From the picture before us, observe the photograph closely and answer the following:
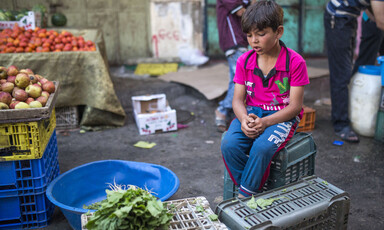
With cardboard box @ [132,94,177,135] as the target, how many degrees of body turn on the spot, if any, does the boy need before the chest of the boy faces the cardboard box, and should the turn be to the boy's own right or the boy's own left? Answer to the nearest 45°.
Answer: approximately 90° to the boy's own right

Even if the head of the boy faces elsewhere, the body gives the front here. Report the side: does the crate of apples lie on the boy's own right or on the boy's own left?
on the boy's own right

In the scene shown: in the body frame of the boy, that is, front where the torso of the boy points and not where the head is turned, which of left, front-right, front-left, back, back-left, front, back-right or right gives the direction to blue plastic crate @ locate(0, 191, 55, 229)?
front-right

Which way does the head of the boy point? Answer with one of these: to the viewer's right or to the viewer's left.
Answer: to the viewer's left

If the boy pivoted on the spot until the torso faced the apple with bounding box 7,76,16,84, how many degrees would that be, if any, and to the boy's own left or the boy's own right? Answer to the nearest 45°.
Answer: approximately 45° to the boy's own right

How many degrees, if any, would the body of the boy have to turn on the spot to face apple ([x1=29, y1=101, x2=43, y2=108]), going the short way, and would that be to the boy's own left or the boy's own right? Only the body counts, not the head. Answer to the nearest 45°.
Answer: approximately 45° to the boy's own right

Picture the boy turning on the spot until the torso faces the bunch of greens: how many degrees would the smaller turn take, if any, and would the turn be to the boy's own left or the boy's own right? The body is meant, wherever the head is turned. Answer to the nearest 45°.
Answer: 0° — they already face it

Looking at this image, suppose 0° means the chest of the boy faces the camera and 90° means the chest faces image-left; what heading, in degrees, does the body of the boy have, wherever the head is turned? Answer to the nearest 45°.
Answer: approximately 45°
